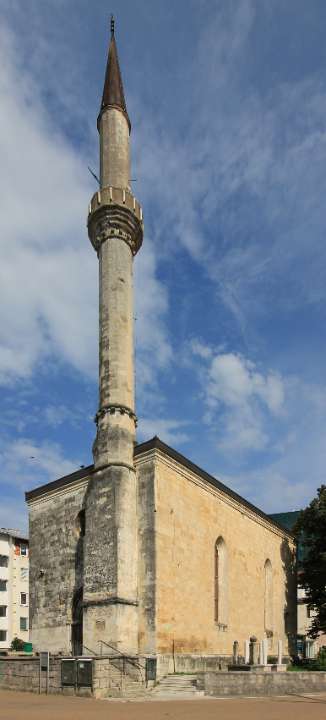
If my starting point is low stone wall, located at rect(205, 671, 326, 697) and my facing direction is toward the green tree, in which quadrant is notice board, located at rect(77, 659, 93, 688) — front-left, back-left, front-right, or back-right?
back-left

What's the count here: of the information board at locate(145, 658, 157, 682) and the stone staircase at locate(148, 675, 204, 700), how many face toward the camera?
2

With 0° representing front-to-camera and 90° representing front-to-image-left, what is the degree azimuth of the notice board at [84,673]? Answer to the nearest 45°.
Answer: approximately 0°

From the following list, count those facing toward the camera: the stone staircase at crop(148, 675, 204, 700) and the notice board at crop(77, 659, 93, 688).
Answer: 2

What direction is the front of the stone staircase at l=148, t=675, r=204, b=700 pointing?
toward the camera

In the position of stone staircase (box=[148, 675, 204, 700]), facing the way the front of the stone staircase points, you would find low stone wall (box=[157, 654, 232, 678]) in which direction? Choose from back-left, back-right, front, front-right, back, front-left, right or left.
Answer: back

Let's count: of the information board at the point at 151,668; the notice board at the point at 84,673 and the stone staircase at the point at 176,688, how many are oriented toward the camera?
3

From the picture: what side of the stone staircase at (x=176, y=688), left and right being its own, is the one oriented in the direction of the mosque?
back

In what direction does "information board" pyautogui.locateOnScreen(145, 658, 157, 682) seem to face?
toward the camera
